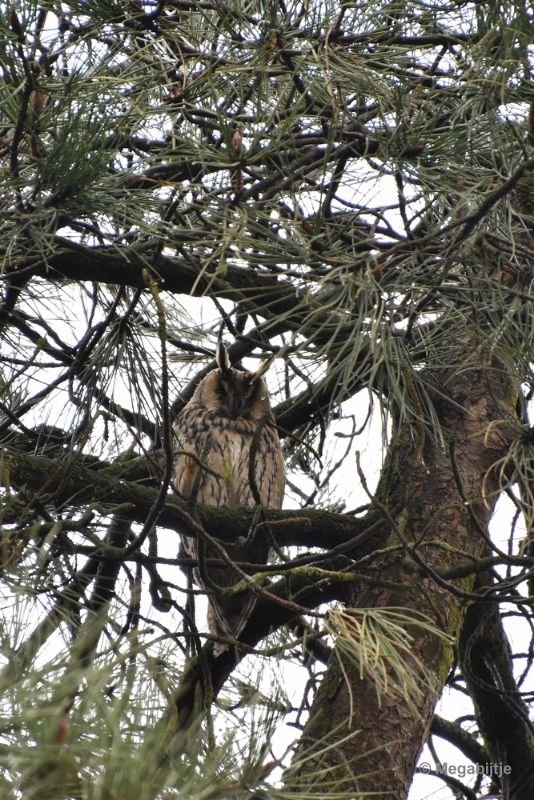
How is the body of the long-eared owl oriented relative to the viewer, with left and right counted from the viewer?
facing the viewer
